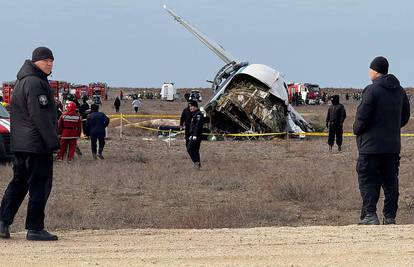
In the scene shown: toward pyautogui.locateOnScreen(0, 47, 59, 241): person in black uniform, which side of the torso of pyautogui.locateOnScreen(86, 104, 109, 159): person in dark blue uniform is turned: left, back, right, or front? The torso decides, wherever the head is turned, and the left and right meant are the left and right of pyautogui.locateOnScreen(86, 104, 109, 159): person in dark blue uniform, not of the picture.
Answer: back

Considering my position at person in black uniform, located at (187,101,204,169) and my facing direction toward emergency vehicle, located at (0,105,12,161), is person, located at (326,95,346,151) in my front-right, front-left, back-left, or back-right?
back-right

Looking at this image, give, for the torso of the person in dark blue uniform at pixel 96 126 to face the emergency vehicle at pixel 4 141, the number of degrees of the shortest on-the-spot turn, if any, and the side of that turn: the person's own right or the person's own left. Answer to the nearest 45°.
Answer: approximately 135° to the person's own left

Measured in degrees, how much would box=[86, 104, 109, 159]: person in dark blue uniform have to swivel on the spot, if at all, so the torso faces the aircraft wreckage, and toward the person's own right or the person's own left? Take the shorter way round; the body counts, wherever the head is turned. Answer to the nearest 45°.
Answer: approximately 45° to the person's own right

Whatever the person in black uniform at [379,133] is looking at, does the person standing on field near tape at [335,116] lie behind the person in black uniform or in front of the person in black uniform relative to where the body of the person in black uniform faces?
in front

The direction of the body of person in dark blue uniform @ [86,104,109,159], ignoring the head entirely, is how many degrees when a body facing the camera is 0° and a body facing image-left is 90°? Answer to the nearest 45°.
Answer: approximately 180°

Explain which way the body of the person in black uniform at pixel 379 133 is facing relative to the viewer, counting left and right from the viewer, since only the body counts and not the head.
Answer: facing away from the viewer and to the left of the viewer

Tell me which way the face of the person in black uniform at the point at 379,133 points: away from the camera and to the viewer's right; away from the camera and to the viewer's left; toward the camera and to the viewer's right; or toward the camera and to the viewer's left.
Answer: away from the camera and to the viewer's left

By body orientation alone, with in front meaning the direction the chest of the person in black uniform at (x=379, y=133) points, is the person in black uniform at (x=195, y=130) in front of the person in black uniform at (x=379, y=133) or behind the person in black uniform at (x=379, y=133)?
in front

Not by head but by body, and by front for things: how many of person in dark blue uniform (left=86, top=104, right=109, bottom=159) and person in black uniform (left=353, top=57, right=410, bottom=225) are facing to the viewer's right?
0

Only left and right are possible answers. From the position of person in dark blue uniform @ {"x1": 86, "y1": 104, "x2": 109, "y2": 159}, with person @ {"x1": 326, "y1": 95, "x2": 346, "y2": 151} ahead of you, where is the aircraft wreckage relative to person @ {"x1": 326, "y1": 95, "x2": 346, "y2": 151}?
left

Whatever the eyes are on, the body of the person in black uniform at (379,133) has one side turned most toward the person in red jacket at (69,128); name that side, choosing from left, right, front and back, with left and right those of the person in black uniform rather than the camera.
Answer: front

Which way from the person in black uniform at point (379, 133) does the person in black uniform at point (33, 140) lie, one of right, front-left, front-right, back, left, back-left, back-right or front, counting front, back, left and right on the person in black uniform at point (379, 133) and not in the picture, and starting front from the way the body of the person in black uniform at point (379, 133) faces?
left

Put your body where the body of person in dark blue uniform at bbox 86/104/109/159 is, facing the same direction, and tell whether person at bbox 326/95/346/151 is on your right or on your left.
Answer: on your right
